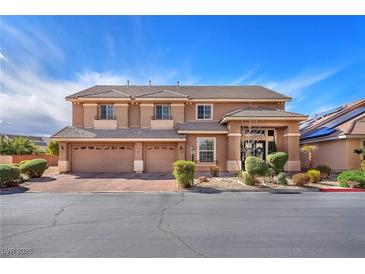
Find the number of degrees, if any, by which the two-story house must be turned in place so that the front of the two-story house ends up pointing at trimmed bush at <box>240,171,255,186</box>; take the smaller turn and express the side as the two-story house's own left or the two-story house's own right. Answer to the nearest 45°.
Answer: approximately 45° to the two-story house's own left

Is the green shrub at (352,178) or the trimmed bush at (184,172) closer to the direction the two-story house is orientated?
the trimmed bush

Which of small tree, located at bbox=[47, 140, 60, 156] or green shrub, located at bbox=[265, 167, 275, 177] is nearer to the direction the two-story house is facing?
the green shrub

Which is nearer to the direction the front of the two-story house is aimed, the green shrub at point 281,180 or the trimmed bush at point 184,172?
the trimmed bush

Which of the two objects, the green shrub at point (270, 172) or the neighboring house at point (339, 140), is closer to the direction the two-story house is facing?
the green shrub

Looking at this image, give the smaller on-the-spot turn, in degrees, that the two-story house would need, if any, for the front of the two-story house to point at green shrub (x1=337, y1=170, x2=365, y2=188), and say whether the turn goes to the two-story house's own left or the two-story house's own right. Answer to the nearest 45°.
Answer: approximately 45° to the two-story house's own left

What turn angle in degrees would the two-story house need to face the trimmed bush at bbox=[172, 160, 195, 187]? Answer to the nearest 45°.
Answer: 0° — it already faces it

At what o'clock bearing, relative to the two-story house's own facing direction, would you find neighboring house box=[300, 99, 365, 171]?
The neighboring house is roughly at 9 o'clock from the two-story house.

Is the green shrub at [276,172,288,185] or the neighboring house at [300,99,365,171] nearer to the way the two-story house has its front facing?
the green shrub

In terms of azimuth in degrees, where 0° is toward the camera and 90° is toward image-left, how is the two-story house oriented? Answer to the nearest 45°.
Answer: approximately 0°
